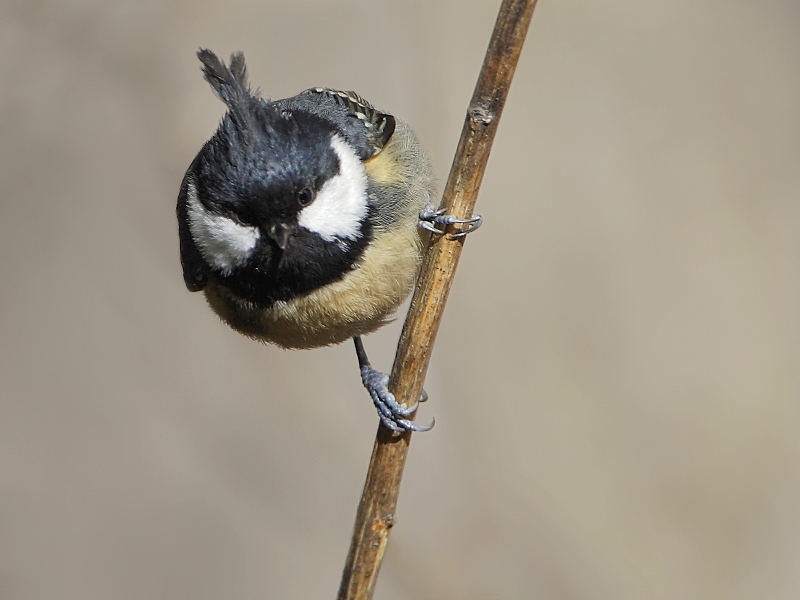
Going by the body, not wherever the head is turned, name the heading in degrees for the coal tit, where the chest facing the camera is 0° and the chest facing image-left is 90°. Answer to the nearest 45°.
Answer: approximately 0°
